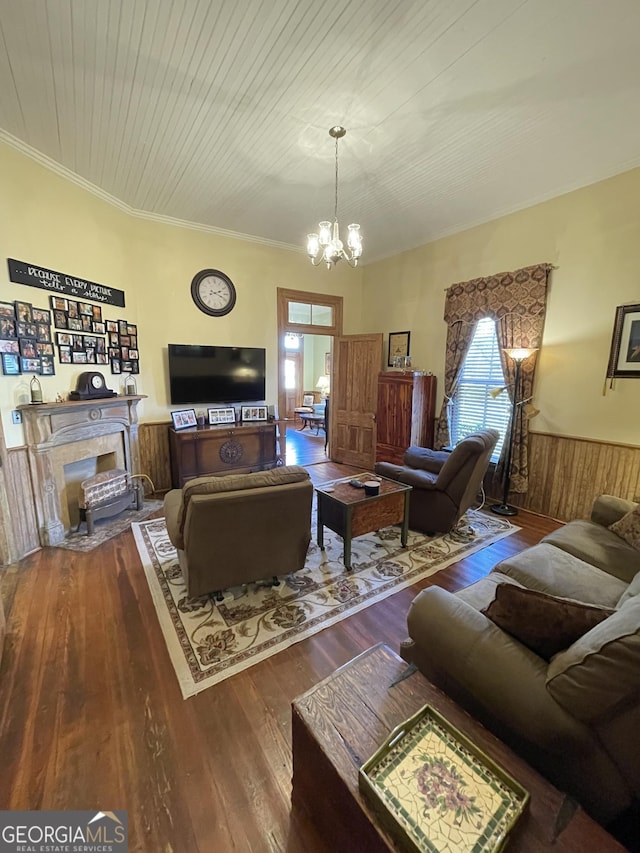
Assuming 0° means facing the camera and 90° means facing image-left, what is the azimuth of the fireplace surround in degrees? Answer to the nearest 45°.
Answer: approximately 315°

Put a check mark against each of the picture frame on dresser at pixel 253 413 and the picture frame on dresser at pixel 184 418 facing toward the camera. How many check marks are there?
2

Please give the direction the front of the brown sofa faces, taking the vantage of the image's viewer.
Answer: facing away from the viewer and to the left of the viewer

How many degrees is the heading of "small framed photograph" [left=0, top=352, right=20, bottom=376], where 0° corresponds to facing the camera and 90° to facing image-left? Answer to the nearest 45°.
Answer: approximately 315°

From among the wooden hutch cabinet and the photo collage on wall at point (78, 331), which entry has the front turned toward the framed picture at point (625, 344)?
the photo collage on wall
